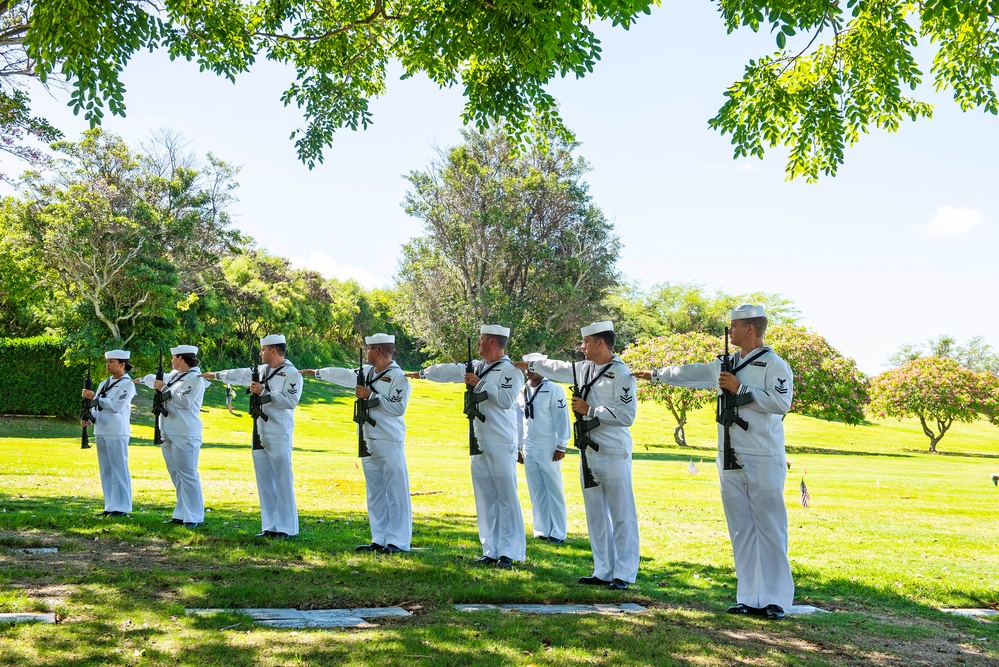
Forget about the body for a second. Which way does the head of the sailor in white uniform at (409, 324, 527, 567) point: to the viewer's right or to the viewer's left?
to the viewer's left

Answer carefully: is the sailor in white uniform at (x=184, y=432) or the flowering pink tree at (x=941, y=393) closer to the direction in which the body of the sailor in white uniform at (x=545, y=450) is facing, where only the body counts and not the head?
the sailor in white uniform

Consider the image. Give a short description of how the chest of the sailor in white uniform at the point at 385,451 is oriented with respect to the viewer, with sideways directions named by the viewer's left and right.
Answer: facing the viewer and to the left of the viewer

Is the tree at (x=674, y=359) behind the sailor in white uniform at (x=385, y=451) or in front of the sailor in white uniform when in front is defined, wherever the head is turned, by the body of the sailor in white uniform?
behind

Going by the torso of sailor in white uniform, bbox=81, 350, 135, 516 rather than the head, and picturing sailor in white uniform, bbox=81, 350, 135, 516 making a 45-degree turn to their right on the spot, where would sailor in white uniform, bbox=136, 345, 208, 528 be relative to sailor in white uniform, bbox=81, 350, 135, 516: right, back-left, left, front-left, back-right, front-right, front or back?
back-left

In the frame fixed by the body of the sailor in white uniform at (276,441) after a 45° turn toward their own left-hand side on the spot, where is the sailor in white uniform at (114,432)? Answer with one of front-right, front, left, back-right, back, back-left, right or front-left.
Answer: back-right

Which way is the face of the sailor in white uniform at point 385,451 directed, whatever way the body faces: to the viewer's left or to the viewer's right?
to the viewer's left

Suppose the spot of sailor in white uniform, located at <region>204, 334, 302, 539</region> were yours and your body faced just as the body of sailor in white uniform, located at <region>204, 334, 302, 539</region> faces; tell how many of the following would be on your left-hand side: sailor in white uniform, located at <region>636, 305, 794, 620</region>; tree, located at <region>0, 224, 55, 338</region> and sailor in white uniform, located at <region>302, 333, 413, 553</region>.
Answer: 2

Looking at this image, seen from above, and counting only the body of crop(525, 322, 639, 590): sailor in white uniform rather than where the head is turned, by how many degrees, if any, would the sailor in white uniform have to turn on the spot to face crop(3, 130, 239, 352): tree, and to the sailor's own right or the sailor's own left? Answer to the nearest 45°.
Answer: approximately 90° to the sailor's own right

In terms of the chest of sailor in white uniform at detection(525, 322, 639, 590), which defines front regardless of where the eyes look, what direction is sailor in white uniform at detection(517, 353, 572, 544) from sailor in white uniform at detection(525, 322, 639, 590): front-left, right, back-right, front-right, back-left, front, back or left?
back-right

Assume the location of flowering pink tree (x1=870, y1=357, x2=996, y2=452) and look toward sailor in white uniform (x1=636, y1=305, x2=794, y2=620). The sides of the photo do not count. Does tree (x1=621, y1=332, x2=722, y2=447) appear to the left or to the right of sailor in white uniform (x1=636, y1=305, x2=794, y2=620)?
right

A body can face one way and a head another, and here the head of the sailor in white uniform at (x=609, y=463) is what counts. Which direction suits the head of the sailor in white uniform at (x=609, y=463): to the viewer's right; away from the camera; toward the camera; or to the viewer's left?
to the viewer's left

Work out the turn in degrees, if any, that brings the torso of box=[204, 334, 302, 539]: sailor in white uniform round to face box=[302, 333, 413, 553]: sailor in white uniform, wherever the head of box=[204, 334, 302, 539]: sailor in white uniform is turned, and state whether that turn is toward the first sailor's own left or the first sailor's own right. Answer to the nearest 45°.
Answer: approximately 90° to the first sailor's own left

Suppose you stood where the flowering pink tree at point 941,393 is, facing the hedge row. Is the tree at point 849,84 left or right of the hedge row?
left

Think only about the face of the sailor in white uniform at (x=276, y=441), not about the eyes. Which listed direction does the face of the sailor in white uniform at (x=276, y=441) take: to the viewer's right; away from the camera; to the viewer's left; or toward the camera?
to the viewer's left
